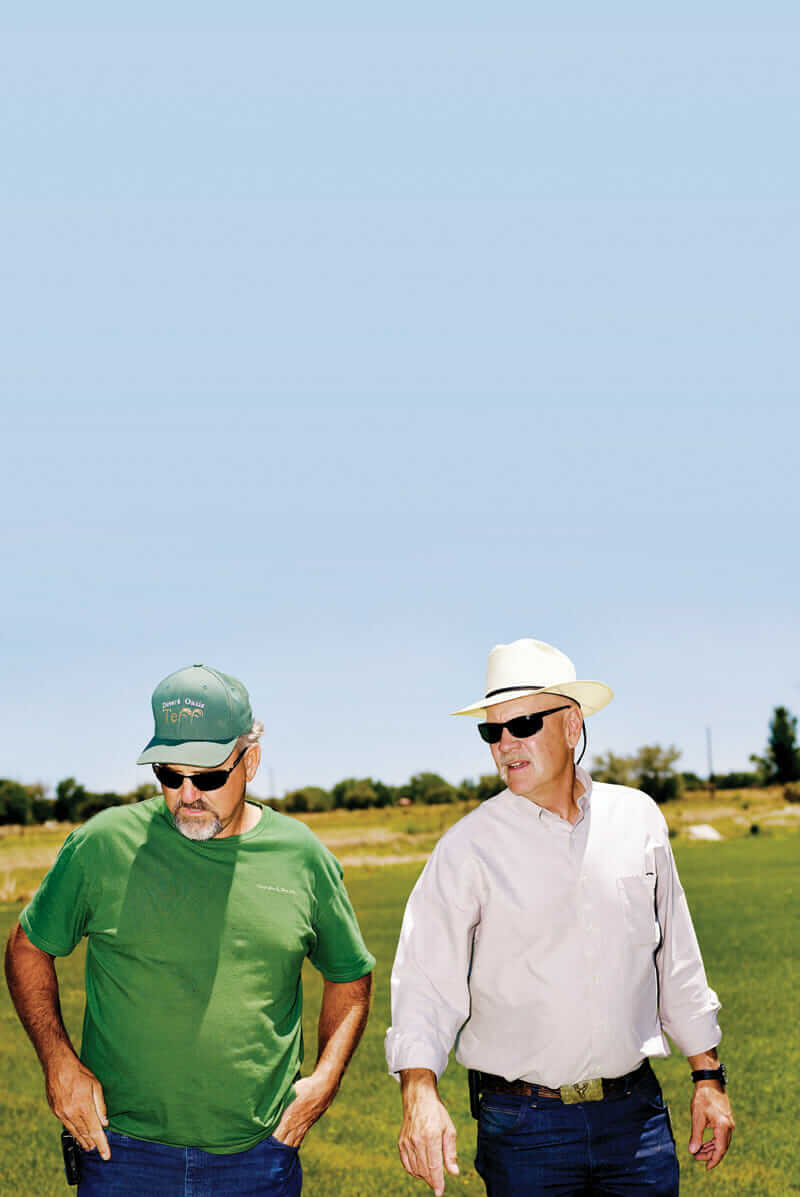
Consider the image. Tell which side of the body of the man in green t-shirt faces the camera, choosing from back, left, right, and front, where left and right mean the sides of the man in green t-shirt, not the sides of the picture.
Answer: front

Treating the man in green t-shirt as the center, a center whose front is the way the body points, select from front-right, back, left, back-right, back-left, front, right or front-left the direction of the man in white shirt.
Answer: left

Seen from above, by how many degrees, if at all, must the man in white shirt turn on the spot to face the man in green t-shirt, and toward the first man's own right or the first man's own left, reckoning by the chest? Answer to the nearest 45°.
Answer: approximately 90° to the first man's own right

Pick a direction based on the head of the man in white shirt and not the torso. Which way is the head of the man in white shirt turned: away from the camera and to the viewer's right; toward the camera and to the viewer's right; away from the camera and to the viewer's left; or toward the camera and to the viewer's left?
toward the camera and to the viewer's left

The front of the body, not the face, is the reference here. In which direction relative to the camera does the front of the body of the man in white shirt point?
toward the camera

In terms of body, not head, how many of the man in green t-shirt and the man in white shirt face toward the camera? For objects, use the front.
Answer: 2
